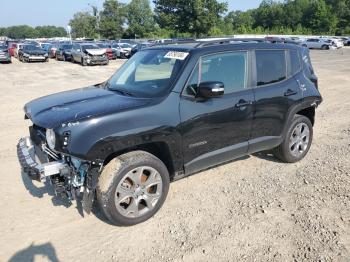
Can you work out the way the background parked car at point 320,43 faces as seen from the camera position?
facing the viewer and to the right of the viewer

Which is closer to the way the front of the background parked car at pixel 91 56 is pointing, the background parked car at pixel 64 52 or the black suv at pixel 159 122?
the black suv

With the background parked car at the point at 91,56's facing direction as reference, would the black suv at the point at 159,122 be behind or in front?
in front

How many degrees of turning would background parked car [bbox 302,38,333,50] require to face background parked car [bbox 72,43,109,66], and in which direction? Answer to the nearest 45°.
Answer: approximately 90° to its right

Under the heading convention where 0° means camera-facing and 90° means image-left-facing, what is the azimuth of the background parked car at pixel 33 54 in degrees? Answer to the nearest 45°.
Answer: approximately 315°

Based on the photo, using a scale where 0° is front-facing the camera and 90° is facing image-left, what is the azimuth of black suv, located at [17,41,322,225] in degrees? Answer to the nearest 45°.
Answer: approximately 45°

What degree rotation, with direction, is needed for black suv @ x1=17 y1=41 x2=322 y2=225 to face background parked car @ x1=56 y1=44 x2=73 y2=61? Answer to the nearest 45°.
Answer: approximately 135° to its right

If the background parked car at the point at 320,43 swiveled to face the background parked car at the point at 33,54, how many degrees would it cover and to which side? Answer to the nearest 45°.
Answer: approximately 90° to its right

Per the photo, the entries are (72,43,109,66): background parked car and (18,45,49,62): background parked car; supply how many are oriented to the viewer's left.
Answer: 0

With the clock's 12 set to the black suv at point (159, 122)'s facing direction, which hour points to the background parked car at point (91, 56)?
The background parked car is roughly at 4 o'clock from the black suv.

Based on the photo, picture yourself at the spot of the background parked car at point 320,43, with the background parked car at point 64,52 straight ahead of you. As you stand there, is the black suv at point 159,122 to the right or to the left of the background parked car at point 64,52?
left

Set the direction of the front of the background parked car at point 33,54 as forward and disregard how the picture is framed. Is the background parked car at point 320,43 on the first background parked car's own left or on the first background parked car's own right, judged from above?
on the first background parked car's own left

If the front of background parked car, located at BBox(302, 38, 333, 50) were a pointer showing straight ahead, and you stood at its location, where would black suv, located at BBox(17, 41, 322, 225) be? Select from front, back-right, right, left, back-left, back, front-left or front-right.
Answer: front-right

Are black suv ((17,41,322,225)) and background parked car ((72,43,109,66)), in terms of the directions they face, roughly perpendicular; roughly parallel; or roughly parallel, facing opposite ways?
roughly perpendicular

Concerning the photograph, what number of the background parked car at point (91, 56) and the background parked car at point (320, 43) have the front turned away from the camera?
0
